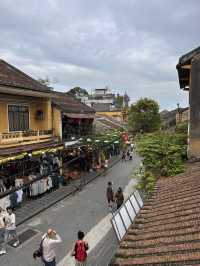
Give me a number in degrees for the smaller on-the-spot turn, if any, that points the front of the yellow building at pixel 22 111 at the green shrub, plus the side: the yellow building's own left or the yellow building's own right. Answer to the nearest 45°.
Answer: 0° — it already faces it

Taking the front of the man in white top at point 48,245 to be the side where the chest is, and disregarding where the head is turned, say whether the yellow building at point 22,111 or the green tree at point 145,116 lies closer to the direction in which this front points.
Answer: the green tree

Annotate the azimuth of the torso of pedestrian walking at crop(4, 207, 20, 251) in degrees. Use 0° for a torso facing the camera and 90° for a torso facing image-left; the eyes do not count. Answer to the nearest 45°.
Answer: approximately 45°

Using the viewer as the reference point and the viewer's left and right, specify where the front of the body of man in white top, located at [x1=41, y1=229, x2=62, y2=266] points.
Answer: facing away from the viewer and to the right of the viewer

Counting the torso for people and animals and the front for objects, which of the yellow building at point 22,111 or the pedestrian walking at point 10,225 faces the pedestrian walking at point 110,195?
the yellow building
